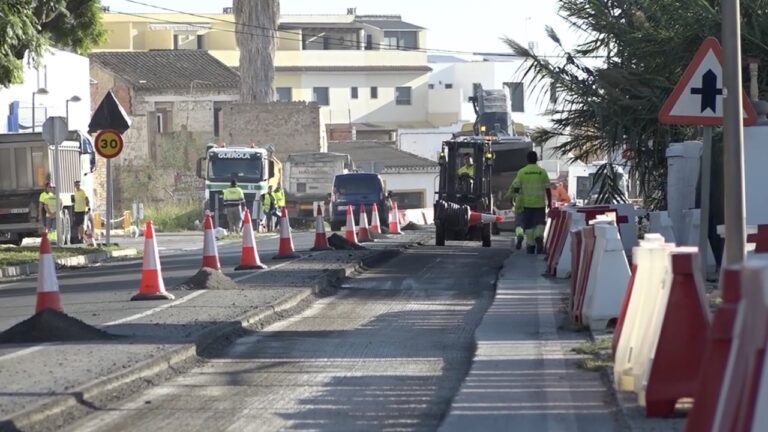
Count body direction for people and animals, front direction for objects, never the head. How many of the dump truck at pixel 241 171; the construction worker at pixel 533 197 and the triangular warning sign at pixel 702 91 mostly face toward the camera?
2

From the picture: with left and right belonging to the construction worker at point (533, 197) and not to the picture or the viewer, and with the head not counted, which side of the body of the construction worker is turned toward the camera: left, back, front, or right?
back

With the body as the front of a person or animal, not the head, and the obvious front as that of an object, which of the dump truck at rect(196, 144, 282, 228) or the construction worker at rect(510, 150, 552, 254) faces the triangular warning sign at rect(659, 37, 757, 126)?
the dump truck

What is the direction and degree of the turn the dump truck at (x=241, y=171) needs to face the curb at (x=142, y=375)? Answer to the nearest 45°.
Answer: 0° — it already faces it

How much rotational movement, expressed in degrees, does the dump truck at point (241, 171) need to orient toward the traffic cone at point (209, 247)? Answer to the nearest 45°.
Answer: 0° — it already faces it

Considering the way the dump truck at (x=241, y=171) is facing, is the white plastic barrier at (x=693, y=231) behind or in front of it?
in front

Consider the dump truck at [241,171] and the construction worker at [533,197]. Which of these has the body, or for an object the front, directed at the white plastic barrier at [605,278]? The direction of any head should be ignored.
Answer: the dump truck

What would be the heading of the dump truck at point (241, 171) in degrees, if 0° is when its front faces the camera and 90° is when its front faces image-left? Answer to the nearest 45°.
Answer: approximately 0°

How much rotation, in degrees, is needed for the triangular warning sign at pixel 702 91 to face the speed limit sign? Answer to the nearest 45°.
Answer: approximately 135° to its right

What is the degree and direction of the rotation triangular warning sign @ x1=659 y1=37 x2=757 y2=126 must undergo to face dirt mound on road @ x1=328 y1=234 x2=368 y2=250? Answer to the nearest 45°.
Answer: approximately 135° to its right

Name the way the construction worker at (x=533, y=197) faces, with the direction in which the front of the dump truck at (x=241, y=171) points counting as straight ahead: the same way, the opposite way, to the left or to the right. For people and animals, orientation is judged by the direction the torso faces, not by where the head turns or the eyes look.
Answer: the opposite way

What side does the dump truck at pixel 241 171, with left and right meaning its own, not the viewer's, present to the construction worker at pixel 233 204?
front

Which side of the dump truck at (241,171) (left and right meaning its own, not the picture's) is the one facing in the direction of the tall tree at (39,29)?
front

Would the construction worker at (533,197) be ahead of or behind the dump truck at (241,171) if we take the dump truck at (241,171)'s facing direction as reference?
ahead
